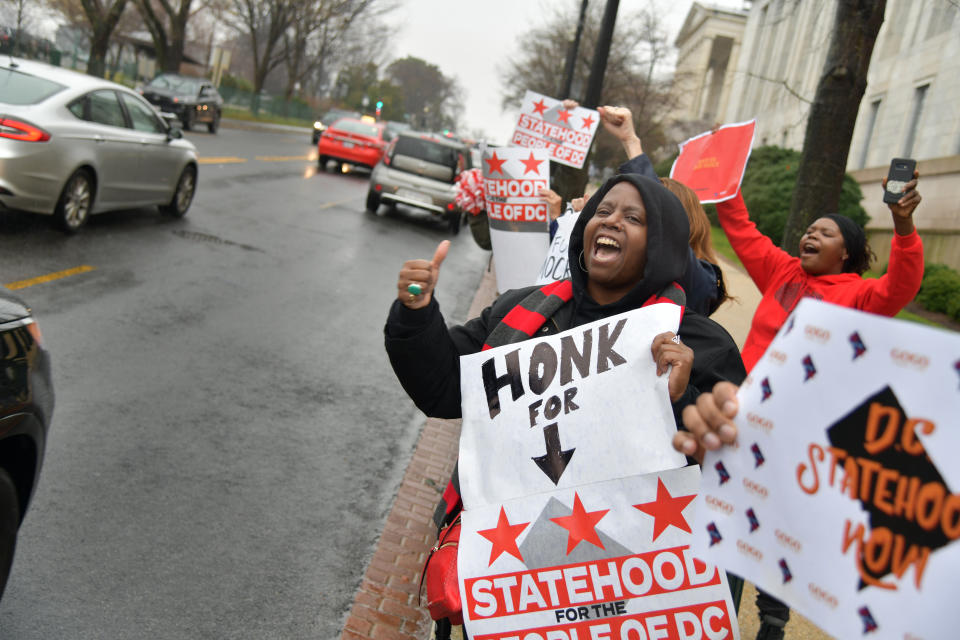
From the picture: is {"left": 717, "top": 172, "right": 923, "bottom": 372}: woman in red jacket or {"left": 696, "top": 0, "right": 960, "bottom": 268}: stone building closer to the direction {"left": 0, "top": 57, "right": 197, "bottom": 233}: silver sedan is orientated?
the stone building

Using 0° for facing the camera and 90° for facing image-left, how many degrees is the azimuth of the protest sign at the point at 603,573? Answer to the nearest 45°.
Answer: approximately 0°

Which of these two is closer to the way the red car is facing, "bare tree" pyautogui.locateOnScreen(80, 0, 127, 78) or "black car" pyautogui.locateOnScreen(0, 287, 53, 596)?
the bare tree

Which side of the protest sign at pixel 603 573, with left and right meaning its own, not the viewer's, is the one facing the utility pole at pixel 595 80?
back

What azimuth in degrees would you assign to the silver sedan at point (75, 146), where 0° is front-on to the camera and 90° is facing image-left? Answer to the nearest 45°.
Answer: approximately 225°

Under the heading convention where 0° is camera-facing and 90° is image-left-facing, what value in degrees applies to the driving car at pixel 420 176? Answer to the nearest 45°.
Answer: approximately 180°

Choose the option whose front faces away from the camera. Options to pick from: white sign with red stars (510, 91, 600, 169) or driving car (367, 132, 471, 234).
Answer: the driving car

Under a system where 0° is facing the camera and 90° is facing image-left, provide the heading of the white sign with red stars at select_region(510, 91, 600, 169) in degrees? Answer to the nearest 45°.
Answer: approximately 0°

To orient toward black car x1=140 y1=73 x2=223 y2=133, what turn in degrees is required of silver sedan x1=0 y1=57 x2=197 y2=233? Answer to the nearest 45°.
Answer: approximately 45° to its left

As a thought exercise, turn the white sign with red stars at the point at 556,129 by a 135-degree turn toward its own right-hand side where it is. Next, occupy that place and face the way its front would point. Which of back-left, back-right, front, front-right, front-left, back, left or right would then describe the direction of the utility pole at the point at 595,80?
front-right

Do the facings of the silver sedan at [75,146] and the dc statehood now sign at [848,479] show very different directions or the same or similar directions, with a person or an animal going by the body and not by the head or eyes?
very different directions

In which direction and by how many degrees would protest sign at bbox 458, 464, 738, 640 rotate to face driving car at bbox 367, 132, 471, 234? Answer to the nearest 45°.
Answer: approximately 180°
